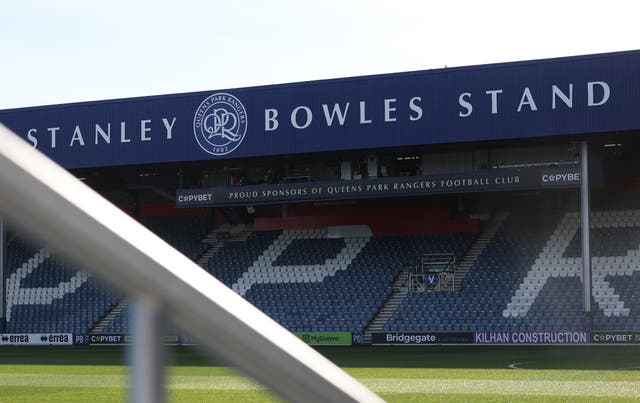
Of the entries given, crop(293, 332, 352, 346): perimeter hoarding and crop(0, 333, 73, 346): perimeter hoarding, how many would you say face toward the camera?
2

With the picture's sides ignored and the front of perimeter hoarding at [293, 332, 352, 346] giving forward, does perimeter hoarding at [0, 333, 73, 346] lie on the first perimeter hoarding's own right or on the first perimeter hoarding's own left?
on the first perimeter hoarding's own right

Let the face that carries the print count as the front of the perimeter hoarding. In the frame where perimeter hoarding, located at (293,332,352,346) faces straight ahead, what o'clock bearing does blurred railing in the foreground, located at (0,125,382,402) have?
The blurred railing in the foreground is roughly at 12 o'clock from the perimeter hoarding.

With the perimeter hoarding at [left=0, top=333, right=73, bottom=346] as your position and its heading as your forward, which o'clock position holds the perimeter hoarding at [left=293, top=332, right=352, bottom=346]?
the perimeter hoarding at [left=293, top=332, right=352, bottom=346] is roughly at 10 o'clock from the perimeter hoarding at [left=0, top=333, right=73, bottom=346].

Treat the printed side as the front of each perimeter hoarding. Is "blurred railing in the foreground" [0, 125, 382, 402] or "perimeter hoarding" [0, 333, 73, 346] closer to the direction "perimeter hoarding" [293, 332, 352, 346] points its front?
the blurred railing in the foreground

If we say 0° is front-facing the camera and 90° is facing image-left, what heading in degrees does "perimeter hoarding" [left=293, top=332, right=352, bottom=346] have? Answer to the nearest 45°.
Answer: approximately 0°
